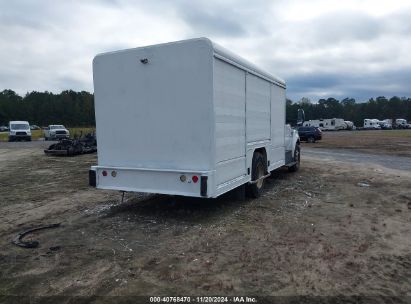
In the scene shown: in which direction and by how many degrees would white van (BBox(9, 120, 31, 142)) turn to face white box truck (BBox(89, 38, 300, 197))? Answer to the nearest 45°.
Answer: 0° — it already faces it

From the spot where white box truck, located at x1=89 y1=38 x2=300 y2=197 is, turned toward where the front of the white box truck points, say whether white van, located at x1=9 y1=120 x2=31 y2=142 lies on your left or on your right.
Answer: on your left

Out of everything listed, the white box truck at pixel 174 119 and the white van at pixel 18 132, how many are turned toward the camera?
1

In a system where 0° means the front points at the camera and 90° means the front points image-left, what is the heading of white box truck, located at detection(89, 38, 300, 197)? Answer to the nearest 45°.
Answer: approximately 225°

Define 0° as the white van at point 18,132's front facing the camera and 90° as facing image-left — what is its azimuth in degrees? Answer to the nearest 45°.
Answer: approximately 0°
